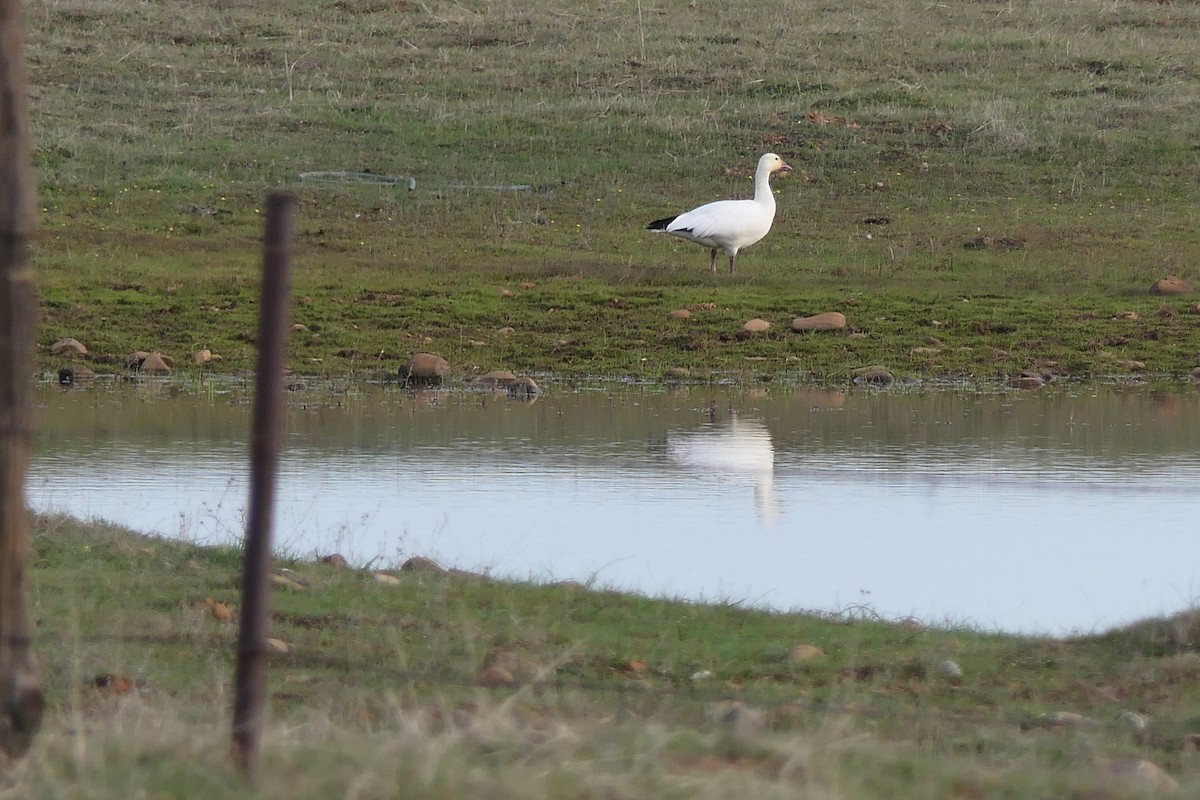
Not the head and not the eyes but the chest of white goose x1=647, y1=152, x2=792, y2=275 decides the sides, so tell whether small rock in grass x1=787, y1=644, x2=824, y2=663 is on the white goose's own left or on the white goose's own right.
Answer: on the white goose's own right

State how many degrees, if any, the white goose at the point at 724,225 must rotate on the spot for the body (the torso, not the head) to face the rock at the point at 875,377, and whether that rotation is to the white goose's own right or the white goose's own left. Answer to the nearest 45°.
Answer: approximately 45° to the white goose's own right

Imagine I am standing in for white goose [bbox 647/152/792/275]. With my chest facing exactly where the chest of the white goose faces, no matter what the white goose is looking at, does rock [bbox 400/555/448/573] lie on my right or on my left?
on my right

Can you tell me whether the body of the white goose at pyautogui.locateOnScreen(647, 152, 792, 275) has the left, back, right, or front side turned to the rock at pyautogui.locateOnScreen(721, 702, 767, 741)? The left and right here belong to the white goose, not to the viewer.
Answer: right

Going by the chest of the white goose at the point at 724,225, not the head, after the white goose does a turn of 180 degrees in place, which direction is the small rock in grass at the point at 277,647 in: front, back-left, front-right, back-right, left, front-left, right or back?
left

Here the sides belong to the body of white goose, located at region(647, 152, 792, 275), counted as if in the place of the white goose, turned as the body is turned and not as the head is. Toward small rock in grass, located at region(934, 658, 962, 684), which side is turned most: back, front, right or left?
right

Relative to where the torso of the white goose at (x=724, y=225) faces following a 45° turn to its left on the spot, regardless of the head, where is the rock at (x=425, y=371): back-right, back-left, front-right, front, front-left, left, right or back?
back

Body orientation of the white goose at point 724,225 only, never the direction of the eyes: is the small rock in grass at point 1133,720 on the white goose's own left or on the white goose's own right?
on the white goose's own right

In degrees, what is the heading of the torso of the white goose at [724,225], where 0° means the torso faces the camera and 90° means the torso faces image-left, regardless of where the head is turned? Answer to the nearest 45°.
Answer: approximately 270°
